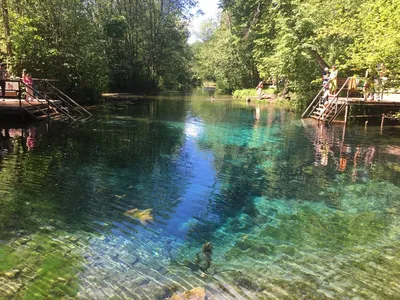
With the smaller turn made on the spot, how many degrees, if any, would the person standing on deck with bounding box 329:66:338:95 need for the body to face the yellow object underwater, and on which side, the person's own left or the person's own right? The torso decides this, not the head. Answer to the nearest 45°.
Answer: approximately 45° to the person's own left

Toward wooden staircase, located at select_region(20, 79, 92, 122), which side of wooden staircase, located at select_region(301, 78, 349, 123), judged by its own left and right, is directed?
front

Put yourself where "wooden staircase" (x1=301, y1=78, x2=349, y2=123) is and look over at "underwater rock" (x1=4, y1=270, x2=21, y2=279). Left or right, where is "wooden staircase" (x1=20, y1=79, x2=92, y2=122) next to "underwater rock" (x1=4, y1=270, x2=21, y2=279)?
right

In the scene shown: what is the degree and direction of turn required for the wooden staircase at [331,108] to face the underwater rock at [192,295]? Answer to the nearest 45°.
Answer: approximately 45° to its left

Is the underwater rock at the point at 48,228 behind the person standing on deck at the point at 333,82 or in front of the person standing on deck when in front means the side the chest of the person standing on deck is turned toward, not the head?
in front

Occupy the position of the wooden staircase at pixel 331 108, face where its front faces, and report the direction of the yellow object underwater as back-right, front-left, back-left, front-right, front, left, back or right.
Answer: front-left

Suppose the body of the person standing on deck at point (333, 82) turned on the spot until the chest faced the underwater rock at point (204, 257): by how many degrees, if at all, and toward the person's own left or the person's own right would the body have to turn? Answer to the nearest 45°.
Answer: approximately 45° to the person's own left

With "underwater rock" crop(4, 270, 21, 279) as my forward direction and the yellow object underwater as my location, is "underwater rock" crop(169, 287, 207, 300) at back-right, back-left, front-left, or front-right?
front-left

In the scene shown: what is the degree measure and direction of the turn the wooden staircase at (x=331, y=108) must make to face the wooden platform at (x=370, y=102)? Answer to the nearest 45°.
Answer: approximately 135° to its left

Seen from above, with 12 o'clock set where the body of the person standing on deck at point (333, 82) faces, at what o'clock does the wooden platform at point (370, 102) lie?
The wooden platform is roughly at 8 o'clock from the person standing on deck.

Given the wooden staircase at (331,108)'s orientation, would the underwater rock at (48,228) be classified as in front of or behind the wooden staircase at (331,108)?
in front

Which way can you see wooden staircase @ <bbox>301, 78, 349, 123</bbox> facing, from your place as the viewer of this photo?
facing the viewer and to the left of the viewer

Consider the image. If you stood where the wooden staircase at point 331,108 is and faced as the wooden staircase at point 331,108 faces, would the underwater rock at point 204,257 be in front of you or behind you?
in front

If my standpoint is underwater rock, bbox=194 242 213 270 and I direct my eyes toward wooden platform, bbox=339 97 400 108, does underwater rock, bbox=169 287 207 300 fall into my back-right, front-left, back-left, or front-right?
back-right

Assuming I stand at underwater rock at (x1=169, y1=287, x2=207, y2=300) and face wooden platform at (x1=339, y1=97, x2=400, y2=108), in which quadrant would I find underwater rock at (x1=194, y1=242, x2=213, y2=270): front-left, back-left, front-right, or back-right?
front-left
